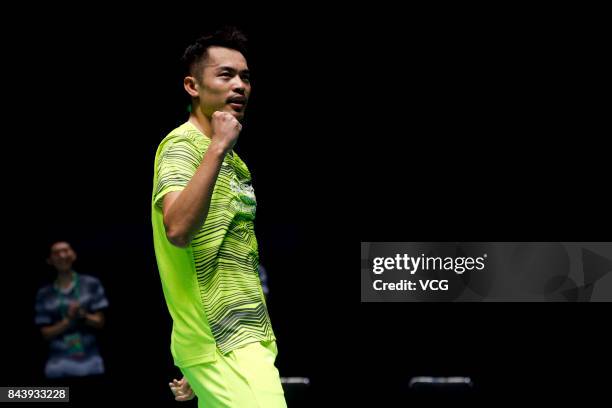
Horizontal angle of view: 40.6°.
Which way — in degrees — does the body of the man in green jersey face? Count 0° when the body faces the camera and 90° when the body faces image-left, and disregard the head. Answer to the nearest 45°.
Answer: approximately 315°

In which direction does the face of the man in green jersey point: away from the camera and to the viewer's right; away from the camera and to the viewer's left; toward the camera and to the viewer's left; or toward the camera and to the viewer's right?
toward the camera and to the viewer's right
